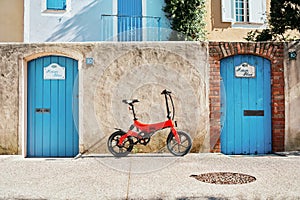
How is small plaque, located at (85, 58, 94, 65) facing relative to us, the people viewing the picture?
facing the viewer

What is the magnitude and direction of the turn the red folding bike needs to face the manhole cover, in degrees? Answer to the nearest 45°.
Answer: approximately 45° to its right

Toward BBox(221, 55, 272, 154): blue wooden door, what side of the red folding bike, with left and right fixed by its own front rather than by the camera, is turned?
front

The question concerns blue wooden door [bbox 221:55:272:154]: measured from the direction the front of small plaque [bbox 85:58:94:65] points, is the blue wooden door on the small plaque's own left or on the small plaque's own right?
on the small plaque's own left

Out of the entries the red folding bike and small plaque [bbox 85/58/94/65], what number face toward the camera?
1

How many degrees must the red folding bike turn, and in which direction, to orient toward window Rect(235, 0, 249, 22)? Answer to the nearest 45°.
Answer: approximately 45° to its left

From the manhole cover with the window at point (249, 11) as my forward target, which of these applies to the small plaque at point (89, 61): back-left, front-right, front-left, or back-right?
front-left

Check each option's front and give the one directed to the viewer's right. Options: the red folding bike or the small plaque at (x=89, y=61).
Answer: the red folding bike

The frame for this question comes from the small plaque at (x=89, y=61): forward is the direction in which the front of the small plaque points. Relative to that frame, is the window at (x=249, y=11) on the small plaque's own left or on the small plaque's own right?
on the small plaque's own left

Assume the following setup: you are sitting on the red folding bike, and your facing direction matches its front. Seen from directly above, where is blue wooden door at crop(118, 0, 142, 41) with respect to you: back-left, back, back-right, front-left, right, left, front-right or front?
left

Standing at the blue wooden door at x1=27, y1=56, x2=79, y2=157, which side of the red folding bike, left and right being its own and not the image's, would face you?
back

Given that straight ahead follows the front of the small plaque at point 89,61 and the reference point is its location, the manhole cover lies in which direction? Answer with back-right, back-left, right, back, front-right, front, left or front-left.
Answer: front-left

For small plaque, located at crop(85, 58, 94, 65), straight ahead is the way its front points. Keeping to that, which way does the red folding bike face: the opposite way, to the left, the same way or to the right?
to the left

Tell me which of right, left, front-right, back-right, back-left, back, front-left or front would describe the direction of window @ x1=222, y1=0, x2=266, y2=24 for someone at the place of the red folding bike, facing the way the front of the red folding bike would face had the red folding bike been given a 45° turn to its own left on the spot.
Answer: front

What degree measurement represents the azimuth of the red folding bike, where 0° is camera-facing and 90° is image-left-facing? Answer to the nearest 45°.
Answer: approximately 270°
